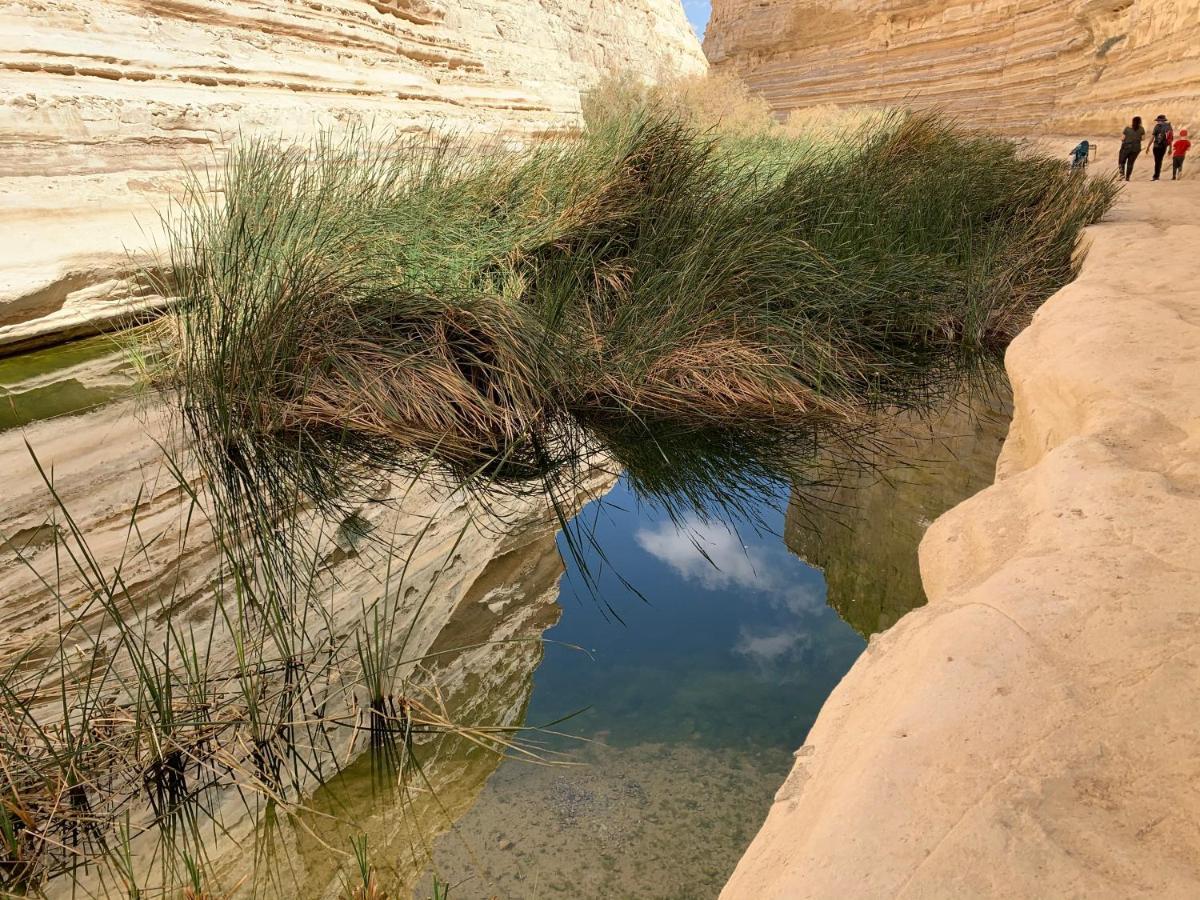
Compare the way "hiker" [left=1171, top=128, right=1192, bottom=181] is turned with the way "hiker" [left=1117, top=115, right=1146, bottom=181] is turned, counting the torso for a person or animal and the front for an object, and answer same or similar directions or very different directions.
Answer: same or similar directions

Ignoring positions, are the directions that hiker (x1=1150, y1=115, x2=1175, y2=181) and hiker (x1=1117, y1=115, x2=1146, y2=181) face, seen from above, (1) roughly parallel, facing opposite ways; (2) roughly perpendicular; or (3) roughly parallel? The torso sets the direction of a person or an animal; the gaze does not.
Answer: roughly parallel

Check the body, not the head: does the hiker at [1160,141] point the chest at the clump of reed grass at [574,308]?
no

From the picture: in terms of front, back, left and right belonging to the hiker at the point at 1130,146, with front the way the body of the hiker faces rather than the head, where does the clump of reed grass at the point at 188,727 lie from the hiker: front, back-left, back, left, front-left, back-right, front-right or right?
back

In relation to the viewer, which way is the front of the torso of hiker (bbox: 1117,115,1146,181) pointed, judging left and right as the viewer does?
facing away from the viewer

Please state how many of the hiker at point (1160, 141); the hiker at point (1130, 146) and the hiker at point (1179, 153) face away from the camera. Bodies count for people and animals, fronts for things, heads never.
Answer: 3

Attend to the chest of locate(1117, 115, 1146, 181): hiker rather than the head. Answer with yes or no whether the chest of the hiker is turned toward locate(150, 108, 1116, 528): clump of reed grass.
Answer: no

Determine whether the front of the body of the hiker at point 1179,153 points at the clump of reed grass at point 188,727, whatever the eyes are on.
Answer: no

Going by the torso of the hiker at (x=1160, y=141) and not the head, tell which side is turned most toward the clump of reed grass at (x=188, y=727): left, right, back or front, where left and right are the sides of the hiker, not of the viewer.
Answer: back

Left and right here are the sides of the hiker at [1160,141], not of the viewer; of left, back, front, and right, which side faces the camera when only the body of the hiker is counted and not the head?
back

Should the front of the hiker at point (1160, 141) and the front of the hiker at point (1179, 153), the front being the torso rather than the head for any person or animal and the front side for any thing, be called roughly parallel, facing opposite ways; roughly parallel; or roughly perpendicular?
roughly parallel

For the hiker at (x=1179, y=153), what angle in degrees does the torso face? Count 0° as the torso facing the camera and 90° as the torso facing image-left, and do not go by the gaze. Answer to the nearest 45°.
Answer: approximately 180°
